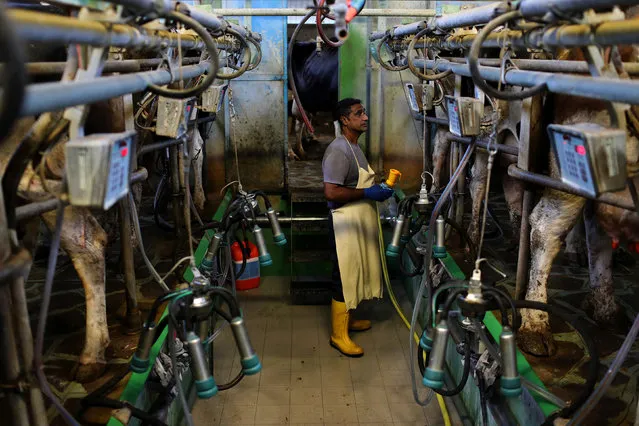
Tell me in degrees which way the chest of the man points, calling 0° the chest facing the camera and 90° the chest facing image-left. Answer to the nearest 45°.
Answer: approximately 270°

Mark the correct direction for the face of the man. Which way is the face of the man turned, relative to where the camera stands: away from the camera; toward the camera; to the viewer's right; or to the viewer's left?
to the viewer's right
